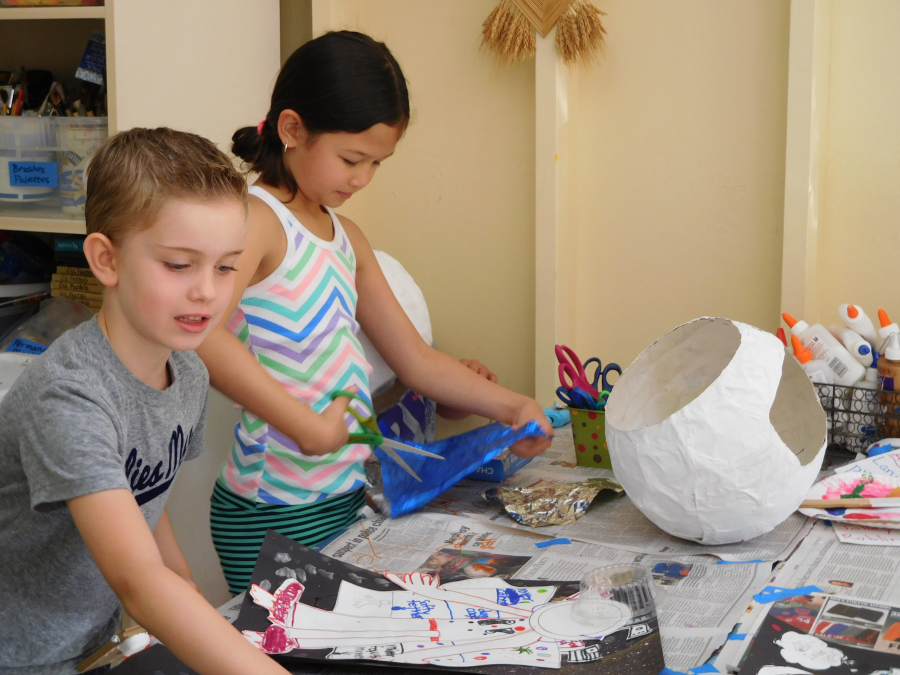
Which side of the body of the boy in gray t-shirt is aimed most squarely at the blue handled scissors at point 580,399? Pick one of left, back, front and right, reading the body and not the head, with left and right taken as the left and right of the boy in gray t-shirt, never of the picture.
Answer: left

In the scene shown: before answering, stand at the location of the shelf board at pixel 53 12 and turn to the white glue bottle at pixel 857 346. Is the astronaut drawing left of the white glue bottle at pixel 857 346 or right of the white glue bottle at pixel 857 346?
right

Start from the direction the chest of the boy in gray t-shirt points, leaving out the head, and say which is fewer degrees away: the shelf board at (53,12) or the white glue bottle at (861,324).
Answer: the white glue bottle

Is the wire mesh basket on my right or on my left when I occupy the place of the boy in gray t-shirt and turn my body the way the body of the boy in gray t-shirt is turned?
on my left

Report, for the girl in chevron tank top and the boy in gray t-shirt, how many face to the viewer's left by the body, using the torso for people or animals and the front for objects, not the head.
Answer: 0

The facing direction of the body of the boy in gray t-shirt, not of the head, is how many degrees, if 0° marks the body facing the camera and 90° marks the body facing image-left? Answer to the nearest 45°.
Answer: approximately 315°

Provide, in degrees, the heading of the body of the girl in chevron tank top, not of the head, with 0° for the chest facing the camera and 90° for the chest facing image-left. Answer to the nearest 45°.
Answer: approximately 315°
